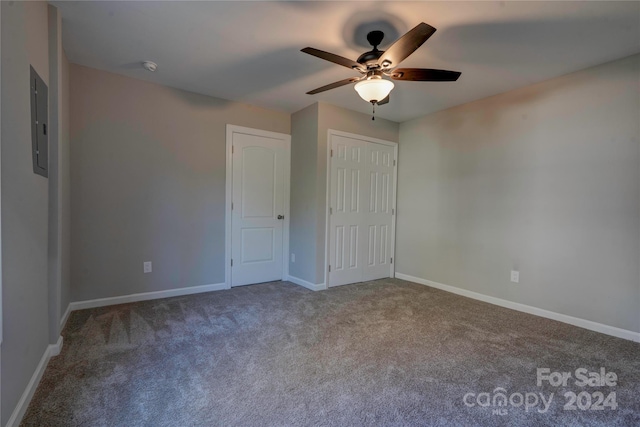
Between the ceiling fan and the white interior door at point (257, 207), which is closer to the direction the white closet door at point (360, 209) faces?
the ceiling fan

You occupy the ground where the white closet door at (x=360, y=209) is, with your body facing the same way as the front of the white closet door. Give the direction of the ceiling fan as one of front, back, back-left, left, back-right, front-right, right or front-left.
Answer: front-right

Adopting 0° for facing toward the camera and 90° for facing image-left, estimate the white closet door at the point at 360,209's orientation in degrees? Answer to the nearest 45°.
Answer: approximately 315°

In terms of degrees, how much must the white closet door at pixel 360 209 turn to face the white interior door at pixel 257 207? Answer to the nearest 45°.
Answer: approximately 135° to its right
